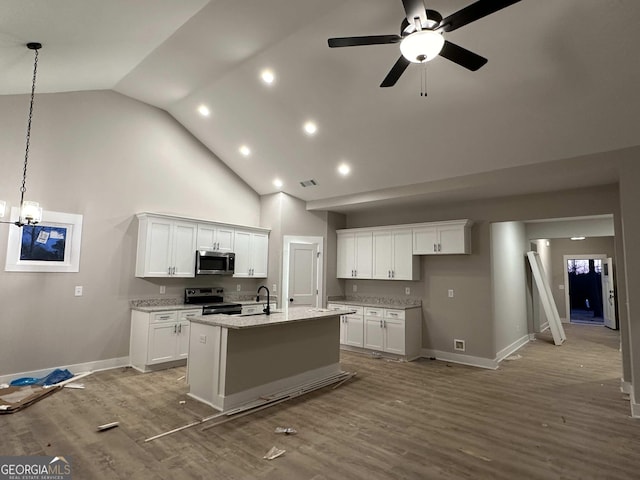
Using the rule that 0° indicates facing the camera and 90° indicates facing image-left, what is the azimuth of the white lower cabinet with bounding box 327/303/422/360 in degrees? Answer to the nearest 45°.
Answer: approximately 45°

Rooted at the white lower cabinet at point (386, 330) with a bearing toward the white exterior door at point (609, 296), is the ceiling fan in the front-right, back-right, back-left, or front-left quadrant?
back-right

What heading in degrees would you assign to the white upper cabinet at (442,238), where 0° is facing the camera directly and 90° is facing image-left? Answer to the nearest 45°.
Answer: approximately 45°

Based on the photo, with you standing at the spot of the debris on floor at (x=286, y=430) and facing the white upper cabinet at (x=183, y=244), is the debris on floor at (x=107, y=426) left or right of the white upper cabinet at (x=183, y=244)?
left

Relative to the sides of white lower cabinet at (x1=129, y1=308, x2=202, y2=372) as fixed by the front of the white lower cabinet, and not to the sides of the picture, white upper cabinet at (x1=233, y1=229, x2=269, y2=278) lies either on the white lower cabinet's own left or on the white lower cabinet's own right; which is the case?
on the white lower cabinet's own left

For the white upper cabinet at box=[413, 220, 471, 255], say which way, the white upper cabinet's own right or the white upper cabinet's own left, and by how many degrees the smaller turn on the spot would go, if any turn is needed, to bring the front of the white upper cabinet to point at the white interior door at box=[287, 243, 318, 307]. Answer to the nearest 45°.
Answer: approximately 45° to the white upper cabinet's own right

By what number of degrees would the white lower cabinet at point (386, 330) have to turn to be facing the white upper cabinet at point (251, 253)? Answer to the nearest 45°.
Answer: approximately 45° to its right
